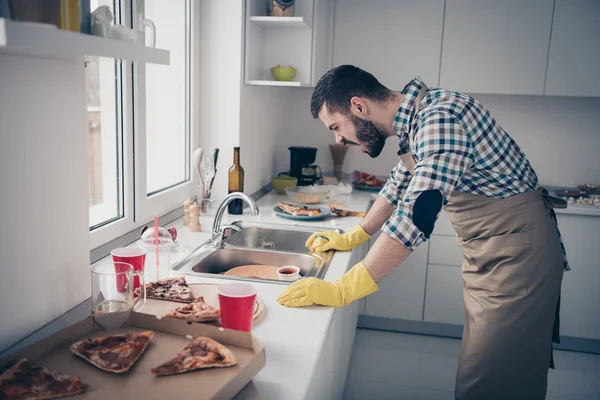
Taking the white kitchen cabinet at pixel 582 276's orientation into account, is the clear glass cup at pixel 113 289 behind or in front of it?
in front

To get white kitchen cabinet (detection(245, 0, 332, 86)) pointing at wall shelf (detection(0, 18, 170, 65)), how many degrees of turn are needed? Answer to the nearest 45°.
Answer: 0° — it already faces it

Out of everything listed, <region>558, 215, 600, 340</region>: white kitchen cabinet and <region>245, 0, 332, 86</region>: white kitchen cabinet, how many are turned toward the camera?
2

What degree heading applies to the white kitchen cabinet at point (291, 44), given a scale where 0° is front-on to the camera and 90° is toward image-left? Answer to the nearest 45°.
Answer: approximately 0°

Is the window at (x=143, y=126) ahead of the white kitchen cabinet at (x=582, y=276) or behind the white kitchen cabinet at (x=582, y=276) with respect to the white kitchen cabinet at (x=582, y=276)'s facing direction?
ahead

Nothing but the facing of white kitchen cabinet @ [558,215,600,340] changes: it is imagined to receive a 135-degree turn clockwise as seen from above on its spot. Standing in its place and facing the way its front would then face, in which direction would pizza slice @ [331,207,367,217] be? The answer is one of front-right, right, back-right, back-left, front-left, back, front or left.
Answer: left

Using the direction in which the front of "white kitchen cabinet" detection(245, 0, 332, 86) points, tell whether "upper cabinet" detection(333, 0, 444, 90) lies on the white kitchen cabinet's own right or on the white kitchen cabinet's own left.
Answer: on the white kitchen cabinet's own left

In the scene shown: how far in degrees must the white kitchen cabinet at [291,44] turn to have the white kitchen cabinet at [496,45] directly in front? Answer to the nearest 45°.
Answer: approximately 90° to its left

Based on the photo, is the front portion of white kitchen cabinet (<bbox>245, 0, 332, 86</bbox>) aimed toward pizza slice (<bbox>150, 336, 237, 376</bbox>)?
yes

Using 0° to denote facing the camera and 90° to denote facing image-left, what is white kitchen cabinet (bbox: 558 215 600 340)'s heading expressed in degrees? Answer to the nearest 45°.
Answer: approximately 0°
